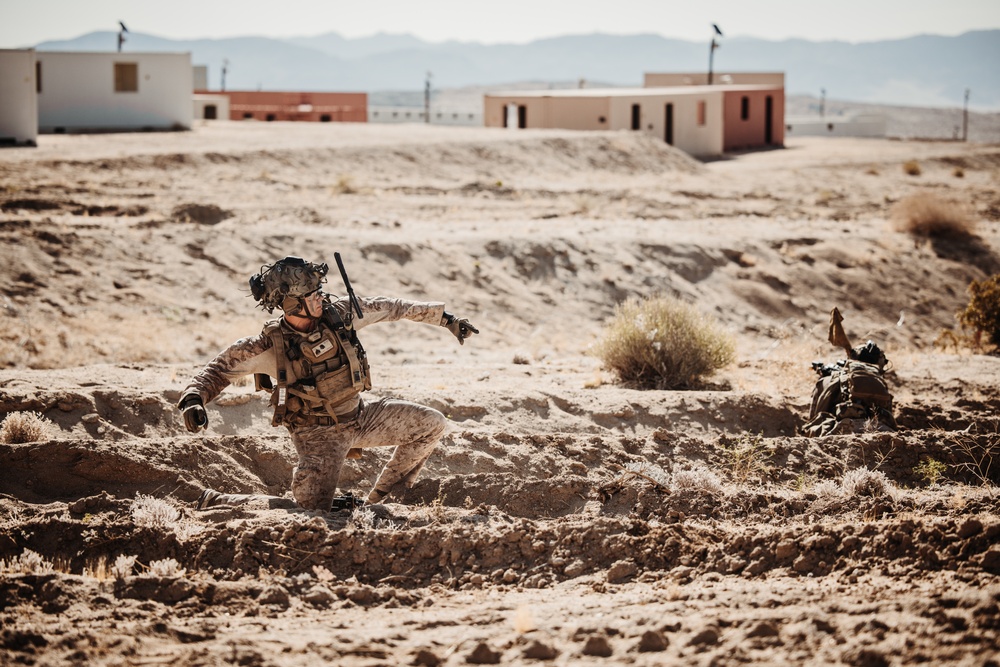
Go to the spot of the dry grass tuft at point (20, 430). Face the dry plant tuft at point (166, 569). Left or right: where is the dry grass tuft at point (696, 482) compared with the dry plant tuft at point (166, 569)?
left

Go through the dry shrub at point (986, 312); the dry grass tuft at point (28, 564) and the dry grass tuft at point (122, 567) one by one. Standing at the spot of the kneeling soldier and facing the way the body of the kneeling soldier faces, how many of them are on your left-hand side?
1

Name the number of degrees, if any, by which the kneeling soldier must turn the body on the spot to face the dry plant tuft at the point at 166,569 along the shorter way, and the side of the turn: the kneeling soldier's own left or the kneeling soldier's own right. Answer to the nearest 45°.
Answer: approximately 90° to the kneeling soldier's own right

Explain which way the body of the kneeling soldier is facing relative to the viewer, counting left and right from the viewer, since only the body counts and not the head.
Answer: facing the viewer and to the right of the viewer

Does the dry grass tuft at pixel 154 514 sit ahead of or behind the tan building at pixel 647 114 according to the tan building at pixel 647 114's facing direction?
ahead

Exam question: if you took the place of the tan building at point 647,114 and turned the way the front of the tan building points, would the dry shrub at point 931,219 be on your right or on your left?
on your left

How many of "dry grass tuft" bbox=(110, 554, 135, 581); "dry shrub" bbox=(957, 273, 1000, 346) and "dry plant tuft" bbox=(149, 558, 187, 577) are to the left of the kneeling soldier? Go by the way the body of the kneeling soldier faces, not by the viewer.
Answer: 1

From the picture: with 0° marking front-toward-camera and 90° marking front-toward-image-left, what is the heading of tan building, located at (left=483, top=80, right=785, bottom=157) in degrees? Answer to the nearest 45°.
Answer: approximately 45°

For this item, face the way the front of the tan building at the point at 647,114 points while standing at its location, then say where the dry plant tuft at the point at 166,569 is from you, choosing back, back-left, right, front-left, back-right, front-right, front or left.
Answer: front-left

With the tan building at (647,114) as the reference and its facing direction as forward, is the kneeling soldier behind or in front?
in front

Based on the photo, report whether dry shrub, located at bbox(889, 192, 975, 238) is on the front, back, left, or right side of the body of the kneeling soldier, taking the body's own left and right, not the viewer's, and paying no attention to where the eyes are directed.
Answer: left

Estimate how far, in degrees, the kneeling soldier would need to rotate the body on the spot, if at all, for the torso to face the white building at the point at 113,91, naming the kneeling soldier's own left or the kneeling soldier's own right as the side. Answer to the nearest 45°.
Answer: approximately 135° to the kneeling soldier's own left
